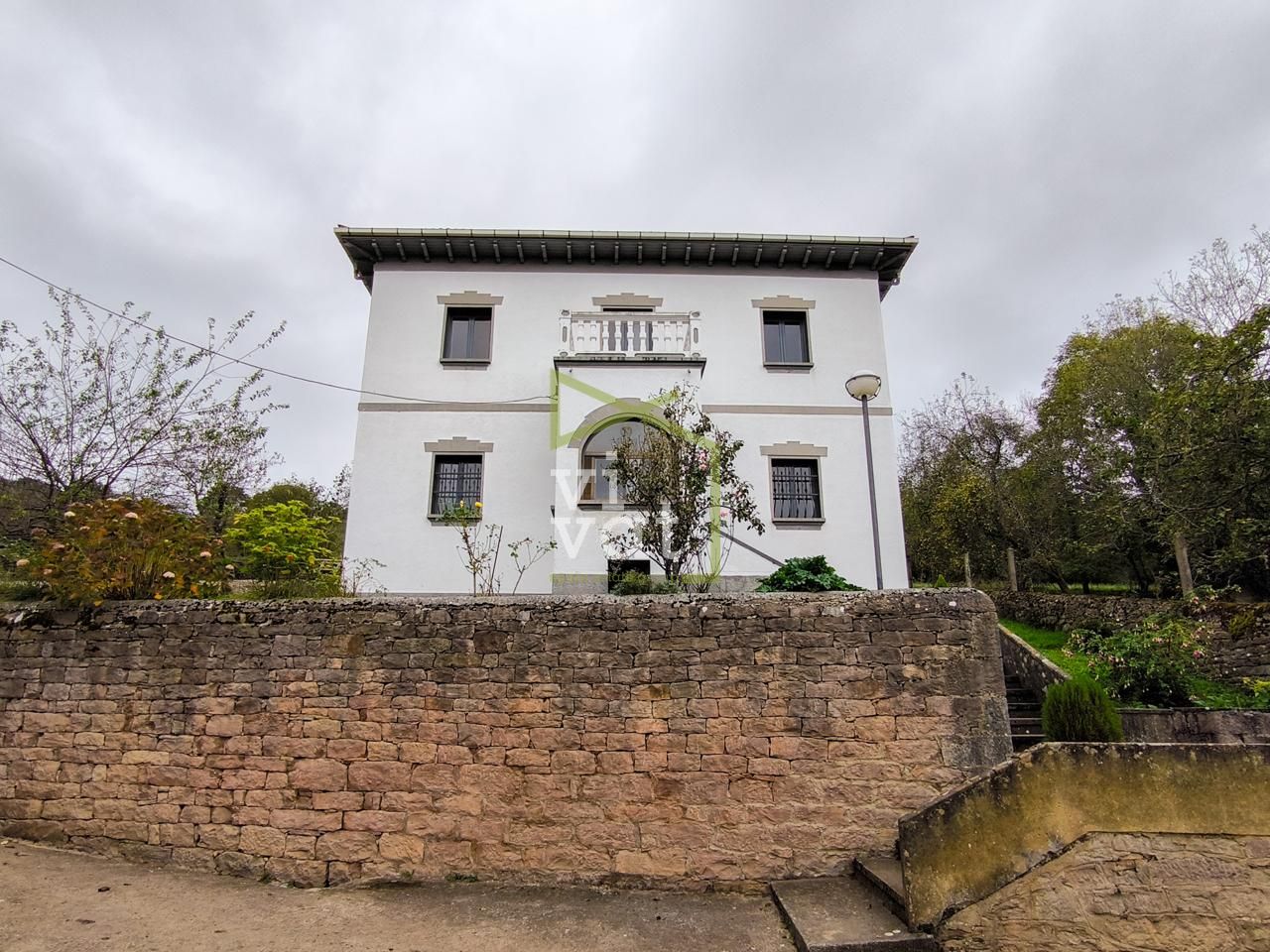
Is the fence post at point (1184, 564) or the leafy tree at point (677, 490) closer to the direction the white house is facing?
the leafy tree

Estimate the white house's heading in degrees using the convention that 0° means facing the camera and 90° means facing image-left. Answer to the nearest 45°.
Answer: approximately 0°

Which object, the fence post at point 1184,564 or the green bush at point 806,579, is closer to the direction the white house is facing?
the green bush

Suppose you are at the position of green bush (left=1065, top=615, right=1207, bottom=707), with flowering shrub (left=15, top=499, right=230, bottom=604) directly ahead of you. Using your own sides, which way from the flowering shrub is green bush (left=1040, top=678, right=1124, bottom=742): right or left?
left

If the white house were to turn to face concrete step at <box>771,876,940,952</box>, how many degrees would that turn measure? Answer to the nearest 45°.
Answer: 0° — it already faces it

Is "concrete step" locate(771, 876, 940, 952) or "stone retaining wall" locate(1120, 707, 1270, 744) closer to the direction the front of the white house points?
the concrete step

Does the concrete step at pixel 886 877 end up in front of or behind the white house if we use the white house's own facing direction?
in front

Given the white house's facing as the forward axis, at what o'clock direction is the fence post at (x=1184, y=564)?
The fence post is roughly at 9 o'clock from the white house.

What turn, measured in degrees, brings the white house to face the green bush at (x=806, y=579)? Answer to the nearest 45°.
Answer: approximately 45° to its left

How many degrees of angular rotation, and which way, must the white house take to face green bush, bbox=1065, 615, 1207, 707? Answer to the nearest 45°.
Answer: approximately 45° to its left

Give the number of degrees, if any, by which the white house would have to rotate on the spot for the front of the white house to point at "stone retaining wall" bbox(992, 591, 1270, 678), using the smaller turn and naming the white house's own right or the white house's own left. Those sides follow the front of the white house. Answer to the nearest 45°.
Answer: approximately 90° to the white house's own left

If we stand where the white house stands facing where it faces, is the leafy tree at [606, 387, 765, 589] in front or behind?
in front
